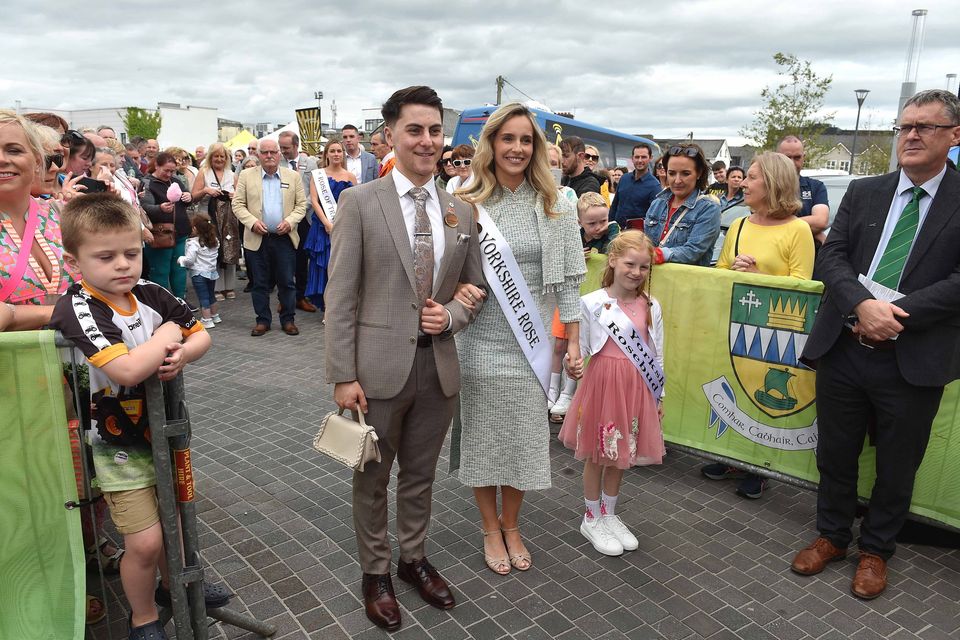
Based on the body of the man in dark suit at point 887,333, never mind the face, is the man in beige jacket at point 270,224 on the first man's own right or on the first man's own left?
on the first man's own right

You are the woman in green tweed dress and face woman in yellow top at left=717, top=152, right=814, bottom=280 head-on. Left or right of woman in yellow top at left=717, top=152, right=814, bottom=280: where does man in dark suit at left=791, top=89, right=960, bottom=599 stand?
right

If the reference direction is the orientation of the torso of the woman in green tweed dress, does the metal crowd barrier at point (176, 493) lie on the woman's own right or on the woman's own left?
on the woman's own right

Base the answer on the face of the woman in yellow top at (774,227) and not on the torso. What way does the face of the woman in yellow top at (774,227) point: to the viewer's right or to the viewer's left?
to the viewer's left

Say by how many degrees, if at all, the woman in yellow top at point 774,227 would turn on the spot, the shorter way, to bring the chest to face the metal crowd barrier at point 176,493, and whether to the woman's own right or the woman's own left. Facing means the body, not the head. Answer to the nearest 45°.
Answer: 0° — they already face it

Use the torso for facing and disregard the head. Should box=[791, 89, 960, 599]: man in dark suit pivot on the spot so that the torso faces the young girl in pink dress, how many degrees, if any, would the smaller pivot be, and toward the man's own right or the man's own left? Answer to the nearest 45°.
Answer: approximately 45° to the man's own right

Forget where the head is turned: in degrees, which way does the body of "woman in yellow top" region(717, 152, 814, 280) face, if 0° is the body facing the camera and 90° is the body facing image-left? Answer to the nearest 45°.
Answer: approximately 45°

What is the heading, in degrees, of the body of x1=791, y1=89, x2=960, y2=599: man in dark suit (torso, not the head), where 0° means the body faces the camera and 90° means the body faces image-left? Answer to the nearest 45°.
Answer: approximately 45°
